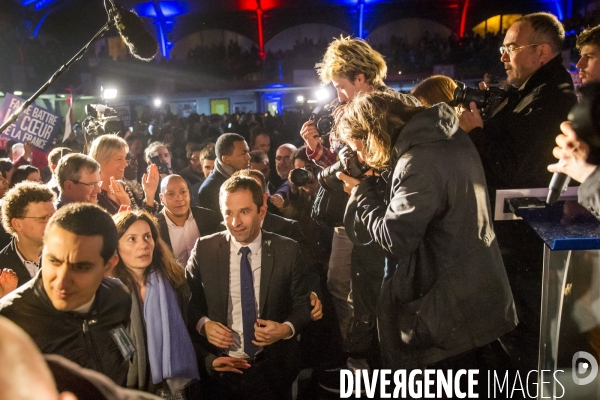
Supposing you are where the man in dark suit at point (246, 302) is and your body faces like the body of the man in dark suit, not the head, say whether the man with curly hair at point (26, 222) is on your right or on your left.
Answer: on your right

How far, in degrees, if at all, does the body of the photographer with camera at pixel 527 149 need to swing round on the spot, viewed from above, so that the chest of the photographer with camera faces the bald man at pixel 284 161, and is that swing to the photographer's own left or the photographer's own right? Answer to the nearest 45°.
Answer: approximately 45° to the photographer's own right

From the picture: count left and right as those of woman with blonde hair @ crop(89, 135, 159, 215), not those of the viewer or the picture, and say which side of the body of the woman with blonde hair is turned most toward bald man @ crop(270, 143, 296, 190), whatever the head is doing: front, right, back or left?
left

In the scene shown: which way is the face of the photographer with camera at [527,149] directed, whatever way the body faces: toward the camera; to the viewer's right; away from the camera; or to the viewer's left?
to the viewer's left

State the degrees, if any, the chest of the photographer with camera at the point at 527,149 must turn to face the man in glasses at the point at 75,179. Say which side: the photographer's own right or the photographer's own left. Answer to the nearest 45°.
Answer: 0° — they already face them

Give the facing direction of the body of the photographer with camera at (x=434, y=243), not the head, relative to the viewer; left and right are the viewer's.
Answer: facing to the left of the viewer
